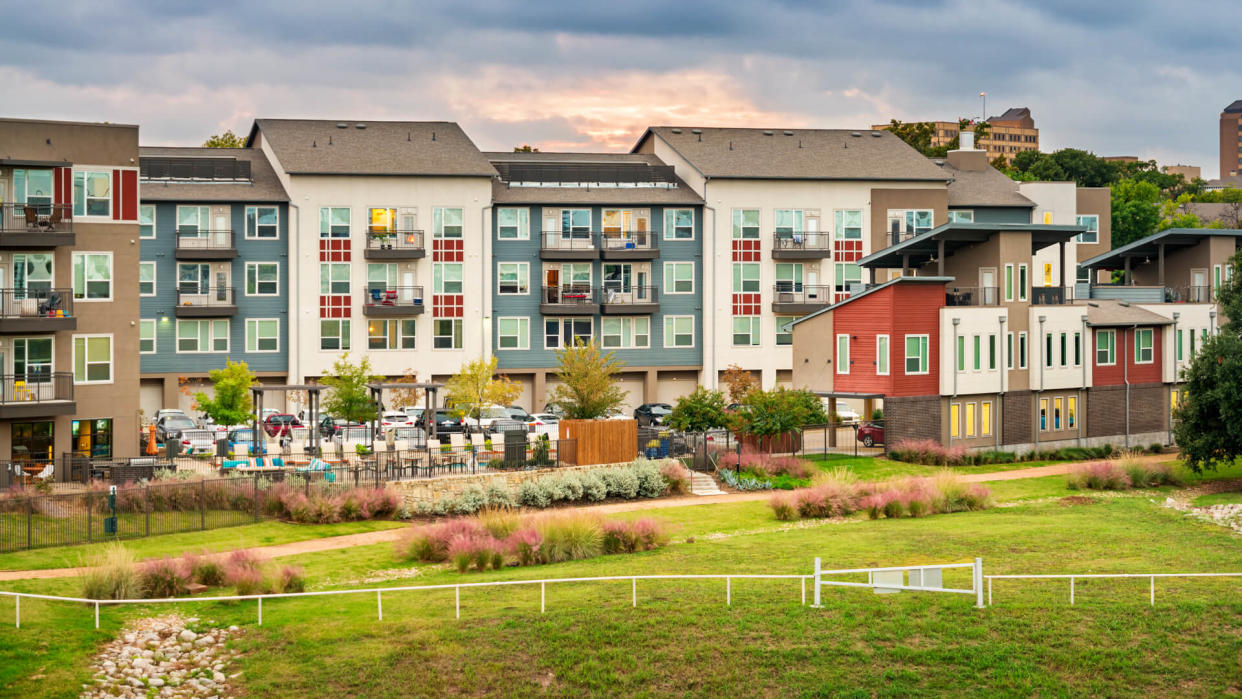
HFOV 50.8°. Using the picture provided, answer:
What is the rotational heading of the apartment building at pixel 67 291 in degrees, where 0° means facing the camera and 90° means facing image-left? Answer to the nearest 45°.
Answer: approximately 0°

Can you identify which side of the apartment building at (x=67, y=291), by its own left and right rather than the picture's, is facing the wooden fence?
left
